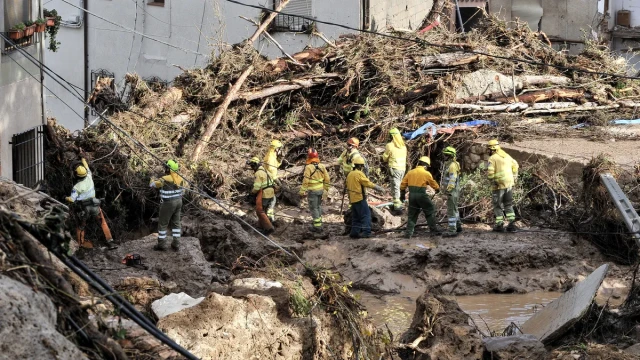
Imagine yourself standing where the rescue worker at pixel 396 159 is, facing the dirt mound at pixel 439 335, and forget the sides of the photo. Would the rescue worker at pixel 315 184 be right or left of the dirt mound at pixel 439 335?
right

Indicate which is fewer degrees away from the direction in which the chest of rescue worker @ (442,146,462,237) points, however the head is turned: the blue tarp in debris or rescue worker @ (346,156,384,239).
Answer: the rescue worker

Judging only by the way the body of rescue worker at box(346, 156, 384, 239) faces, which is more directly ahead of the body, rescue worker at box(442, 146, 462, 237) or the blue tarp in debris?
the blue tarp in debris

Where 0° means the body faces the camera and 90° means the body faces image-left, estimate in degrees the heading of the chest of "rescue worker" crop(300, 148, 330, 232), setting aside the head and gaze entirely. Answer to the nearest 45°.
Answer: approximately 180°

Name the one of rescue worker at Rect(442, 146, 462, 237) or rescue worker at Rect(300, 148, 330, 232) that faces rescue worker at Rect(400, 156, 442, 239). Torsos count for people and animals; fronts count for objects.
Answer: rescue worker at Rect(442, 146, 462, 237)

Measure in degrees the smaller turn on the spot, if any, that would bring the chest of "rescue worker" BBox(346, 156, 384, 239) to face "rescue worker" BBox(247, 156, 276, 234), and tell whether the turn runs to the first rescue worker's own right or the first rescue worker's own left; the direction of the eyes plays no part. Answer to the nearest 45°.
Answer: approximately 135° to the first rescue worker's own left

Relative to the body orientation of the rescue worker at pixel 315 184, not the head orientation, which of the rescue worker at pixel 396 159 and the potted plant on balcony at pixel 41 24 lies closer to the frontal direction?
the rescue worker

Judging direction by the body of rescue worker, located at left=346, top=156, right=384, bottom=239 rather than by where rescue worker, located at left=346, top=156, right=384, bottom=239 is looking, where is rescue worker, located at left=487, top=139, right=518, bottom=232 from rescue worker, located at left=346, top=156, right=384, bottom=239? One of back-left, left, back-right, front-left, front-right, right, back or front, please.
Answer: front-right
